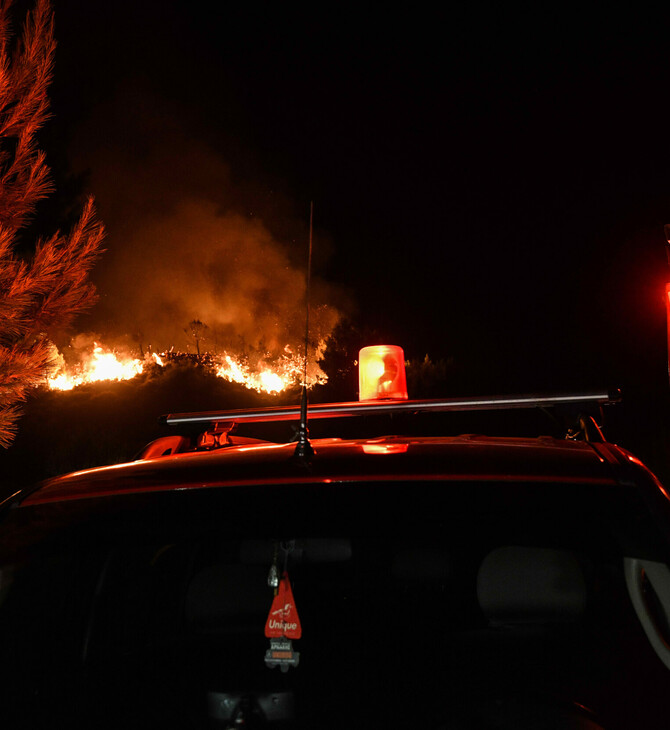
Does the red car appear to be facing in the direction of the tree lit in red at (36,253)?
no
